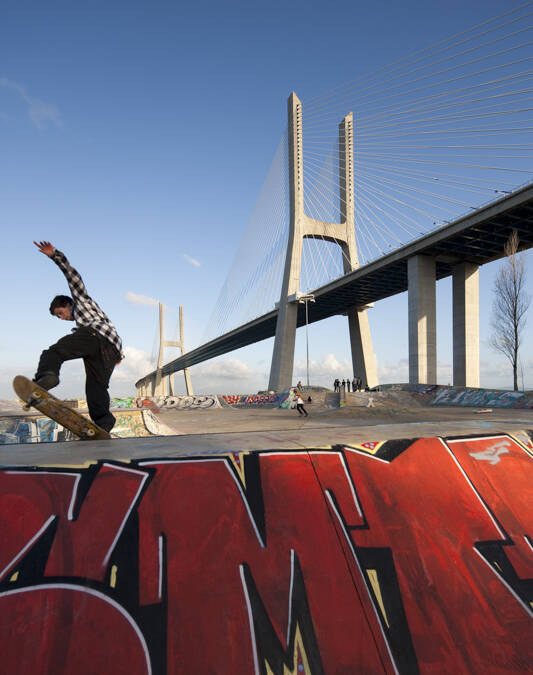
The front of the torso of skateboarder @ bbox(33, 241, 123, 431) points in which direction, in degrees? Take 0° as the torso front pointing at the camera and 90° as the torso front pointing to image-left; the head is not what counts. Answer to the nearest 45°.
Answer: approximately 90°
